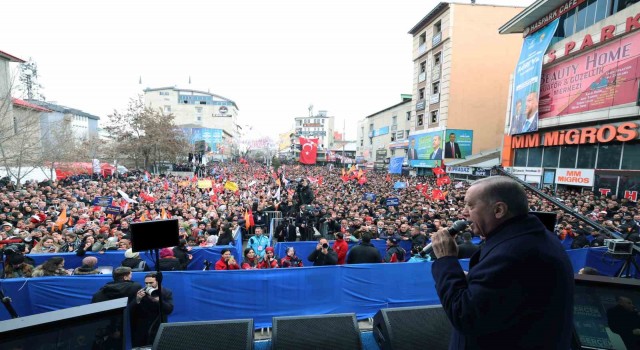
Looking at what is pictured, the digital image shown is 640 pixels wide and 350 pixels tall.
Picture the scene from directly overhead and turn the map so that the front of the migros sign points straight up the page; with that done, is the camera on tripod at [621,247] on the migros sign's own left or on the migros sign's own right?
on the migros sign's own left

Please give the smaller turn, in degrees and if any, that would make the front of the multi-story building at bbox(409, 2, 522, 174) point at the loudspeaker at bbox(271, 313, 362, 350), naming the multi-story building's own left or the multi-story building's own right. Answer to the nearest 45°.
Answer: approximately 45° to the multi-story building's own left

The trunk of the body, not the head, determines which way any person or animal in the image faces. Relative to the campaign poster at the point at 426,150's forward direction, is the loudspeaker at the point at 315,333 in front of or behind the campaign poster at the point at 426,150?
in front

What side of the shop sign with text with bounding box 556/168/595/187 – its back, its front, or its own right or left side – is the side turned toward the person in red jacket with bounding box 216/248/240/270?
front

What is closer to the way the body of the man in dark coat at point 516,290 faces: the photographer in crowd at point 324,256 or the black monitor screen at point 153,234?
the black monitor screen

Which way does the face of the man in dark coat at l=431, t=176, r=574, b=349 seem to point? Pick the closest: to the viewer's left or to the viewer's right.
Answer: to the viewer's left

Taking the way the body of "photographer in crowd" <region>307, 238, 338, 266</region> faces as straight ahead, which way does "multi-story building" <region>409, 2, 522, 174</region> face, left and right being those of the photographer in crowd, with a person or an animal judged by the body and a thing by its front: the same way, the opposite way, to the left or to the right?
to the right

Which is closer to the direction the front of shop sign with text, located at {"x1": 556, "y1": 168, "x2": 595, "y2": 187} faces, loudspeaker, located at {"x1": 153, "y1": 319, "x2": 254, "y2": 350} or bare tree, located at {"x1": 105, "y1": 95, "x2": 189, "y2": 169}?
the loudspeaker

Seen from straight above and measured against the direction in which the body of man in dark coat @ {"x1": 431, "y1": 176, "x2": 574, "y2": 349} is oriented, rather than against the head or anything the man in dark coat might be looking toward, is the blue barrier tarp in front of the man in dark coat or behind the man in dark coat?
in front
